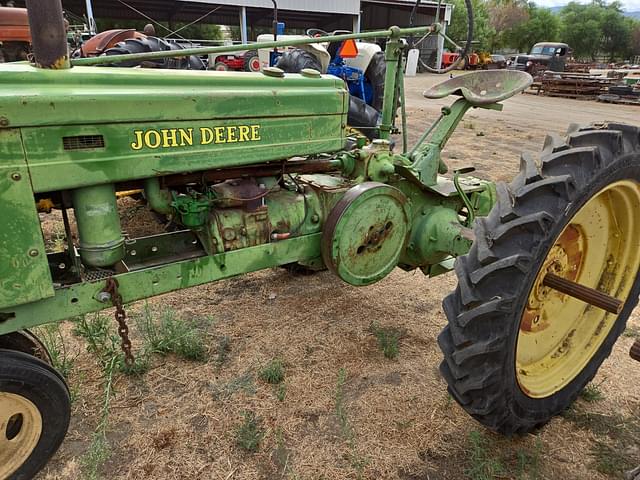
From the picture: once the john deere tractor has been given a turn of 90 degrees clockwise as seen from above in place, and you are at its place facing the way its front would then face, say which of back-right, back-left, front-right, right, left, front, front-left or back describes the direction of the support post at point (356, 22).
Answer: front-right

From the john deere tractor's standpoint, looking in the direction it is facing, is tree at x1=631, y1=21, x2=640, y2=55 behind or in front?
behind

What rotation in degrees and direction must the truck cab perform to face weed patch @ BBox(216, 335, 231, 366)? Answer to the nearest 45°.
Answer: approximately 45° to its left

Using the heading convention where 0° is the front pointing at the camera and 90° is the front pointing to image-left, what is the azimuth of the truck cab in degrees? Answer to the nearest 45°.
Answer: approximately 45°

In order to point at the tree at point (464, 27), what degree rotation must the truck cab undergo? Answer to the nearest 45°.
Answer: approximately 90° to its right

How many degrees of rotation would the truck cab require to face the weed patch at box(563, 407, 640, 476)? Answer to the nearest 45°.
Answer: approximately 45° to its left
